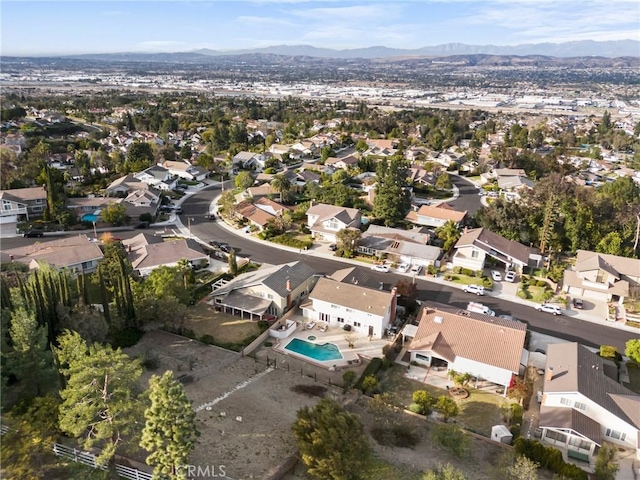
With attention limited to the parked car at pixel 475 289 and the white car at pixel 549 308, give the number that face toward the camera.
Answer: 0

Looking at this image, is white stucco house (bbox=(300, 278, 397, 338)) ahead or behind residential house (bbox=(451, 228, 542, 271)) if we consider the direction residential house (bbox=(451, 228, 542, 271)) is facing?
ahead

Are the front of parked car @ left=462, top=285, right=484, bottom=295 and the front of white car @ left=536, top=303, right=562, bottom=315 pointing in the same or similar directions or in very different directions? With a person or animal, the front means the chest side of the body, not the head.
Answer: same or similar directions

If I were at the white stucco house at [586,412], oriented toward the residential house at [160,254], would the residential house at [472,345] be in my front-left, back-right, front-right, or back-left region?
front-right

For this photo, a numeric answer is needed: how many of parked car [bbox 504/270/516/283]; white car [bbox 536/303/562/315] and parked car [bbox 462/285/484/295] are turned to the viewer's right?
0

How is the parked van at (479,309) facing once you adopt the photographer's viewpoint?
facing the viewer and to the right of the viewer

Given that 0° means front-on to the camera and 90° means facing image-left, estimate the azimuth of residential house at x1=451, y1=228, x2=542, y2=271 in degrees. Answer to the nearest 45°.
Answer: approximately 45°

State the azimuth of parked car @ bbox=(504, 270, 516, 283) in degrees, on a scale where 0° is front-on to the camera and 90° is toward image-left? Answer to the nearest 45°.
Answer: approximately 45°

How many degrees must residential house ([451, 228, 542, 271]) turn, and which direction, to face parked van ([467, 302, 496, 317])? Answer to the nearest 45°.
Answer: approximately 45° to its left

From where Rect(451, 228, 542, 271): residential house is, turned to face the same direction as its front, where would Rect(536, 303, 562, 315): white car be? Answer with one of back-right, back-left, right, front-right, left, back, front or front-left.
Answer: left
